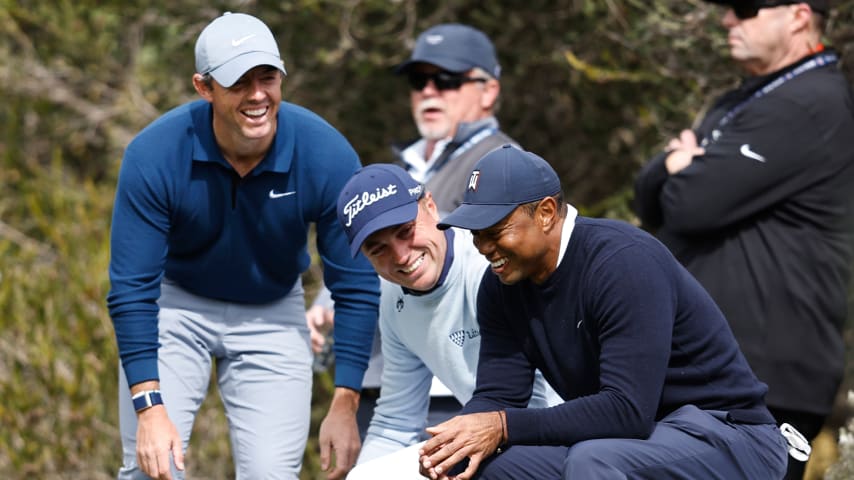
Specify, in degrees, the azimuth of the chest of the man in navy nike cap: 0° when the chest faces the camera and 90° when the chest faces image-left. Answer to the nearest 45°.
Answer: approximately 45°

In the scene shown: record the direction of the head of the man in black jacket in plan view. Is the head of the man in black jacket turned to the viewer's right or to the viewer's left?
to the viewer's left

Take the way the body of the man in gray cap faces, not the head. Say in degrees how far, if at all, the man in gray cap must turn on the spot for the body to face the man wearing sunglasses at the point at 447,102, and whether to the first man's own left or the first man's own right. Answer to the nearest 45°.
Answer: approximately 135° to the first man's own left

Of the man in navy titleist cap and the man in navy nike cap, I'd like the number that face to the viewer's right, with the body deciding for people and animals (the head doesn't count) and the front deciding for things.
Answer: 0

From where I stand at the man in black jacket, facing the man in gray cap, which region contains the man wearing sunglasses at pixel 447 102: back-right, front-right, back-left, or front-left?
front-right

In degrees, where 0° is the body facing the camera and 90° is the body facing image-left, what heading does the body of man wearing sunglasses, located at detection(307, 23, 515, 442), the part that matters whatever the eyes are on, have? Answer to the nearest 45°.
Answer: approximately 45°

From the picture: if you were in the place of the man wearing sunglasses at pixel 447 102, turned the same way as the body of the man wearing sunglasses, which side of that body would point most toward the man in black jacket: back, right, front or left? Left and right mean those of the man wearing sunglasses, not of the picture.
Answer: left

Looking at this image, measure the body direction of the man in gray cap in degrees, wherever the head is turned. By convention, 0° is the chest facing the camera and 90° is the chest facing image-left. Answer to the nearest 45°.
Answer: approximately 0°

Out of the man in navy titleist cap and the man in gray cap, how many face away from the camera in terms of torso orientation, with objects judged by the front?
0

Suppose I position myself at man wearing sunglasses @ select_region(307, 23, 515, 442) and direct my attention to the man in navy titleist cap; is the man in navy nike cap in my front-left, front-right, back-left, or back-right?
front-left

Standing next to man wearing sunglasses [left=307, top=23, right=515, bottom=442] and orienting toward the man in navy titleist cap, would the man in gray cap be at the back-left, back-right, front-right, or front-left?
front-right

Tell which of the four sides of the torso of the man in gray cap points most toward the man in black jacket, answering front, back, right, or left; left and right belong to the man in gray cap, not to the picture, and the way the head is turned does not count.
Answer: left
